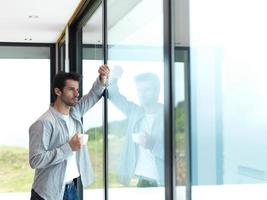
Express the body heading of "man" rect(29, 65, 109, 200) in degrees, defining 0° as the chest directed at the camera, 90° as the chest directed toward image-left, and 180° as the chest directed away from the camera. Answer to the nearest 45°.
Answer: approximately 315°
